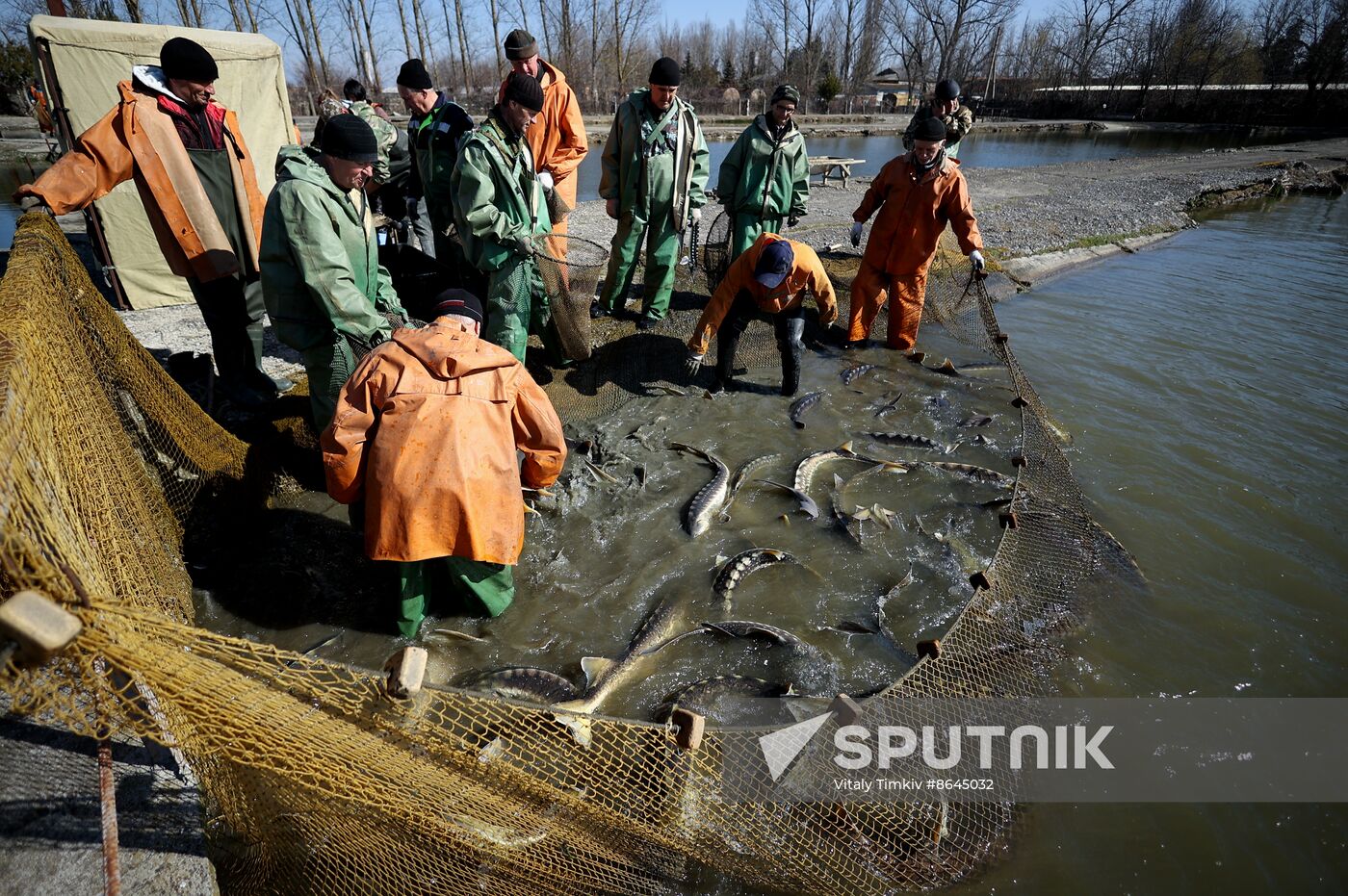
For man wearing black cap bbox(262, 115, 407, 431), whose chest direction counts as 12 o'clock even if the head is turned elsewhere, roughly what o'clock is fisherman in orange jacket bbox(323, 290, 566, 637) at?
The fisherman in orange jacket is roughly at 1 o'clock from the man wearing black cap.

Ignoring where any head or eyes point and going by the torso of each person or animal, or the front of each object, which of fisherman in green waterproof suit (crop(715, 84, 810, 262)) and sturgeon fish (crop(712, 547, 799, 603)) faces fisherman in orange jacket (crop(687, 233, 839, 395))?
the fisherman in green waterproof suit

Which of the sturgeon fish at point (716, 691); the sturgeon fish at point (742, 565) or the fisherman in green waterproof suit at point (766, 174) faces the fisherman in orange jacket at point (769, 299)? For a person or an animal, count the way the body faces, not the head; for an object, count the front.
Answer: the fisherman in green waterproof suit

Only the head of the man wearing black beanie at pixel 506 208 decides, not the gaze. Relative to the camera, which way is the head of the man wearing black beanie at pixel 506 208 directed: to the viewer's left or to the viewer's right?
to the viewer's right

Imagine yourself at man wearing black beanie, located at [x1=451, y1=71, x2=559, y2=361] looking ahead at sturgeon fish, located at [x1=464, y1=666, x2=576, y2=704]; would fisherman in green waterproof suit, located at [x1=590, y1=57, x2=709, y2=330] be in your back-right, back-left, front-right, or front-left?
back-left

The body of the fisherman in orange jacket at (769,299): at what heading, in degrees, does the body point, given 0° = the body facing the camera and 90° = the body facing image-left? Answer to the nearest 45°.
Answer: approximately 0°

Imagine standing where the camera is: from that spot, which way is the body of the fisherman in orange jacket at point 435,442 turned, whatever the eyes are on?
away from the camera

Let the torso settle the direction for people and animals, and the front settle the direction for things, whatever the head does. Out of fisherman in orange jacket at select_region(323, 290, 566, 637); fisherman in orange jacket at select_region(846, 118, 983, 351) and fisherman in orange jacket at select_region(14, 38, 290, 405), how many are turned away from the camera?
1

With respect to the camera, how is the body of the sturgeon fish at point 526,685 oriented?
to the viewer's left

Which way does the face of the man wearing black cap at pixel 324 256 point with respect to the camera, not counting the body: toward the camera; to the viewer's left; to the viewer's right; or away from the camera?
to the viewer's right

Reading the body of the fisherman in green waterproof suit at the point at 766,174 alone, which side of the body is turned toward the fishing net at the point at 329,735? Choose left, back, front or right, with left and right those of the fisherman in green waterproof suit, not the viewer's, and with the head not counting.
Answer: front

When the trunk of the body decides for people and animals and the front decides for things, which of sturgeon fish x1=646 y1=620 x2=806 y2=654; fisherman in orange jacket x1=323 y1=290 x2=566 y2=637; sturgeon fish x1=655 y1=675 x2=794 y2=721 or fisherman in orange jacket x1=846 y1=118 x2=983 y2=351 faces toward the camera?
fisherman in orange jacket x1=846 y1=118 x2=983 y2=351

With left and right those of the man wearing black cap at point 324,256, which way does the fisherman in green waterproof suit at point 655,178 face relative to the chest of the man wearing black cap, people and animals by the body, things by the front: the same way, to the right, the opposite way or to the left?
to the right

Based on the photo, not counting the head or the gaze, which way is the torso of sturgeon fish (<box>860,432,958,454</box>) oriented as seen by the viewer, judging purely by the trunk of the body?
to the viewer's left

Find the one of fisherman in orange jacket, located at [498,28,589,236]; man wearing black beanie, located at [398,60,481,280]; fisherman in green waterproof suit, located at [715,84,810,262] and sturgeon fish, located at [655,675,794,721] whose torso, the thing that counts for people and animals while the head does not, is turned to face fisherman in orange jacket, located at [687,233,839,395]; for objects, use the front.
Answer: the fisherman in green waterproof suit

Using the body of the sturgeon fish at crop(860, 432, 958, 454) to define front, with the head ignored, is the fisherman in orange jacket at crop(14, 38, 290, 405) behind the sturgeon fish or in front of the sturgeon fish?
in front

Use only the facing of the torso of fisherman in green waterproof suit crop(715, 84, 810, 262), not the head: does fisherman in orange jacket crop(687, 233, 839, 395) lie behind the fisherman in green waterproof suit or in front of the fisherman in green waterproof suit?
in front
